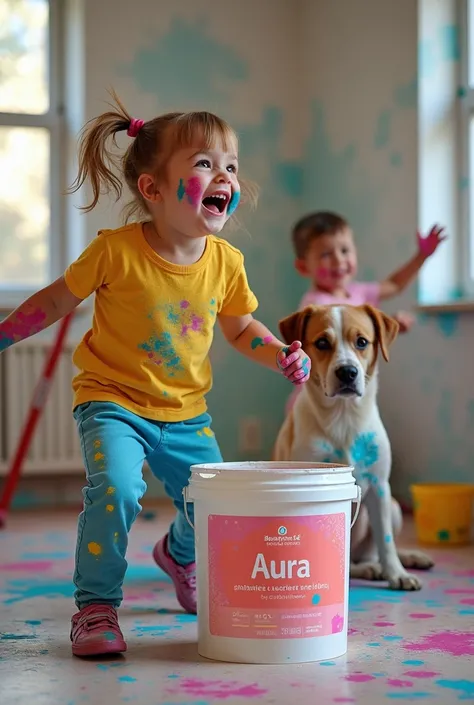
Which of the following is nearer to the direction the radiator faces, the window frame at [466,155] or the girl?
the girl

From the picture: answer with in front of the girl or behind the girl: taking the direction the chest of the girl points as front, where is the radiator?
behind

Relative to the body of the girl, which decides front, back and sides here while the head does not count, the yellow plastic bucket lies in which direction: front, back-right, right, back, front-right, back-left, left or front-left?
left

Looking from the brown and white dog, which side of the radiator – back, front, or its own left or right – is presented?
front

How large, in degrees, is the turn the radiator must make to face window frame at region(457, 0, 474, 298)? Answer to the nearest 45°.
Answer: approximately 90° to its left

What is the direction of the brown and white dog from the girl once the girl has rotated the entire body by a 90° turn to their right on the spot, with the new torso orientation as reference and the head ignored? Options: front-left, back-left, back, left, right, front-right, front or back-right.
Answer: back

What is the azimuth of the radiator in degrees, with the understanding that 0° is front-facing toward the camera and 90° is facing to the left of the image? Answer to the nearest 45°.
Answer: approximately 0°

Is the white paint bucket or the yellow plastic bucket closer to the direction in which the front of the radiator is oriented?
the white paint bucket

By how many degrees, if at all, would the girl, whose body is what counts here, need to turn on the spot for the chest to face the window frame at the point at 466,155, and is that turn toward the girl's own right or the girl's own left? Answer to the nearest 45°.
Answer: approximately 90° to the girl's own left

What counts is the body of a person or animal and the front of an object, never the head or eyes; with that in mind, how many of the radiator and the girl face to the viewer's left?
0

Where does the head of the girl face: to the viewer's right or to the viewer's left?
to the viewer's right

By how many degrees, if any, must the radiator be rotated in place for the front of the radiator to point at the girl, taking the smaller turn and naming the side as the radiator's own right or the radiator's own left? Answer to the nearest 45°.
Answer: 0° — it already faces them

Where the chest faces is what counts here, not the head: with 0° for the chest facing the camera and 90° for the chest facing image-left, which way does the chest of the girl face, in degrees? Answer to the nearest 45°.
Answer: approximately 315°
